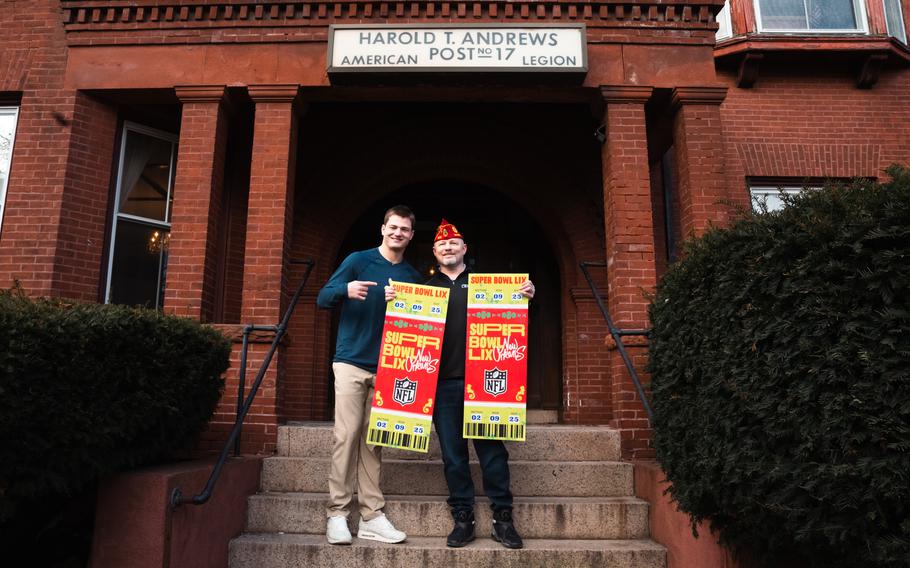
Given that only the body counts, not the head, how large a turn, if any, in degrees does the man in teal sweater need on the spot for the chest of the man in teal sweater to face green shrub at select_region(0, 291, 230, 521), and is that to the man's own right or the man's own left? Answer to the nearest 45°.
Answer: approximately 90° to the man's own right

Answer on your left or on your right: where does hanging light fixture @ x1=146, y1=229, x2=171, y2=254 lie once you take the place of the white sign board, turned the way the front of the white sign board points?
on your right

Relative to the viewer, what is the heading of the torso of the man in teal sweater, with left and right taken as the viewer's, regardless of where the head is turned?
facing the viewer and to the right of the viewer

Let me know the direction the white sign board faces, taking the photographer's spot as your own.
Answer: facing the viewer

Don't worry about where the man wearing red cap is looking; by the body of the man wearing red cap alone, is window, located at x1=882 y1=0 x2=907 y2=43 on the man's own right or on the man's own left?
on the man's own left
